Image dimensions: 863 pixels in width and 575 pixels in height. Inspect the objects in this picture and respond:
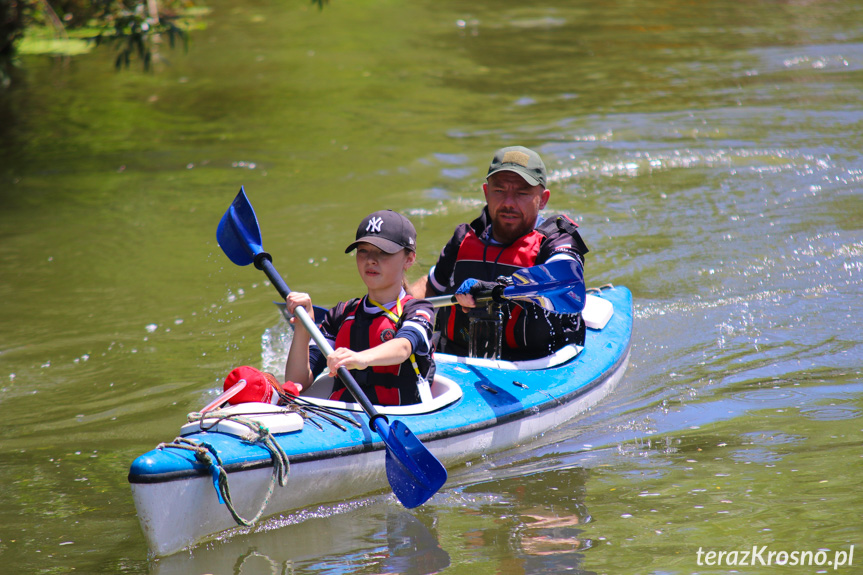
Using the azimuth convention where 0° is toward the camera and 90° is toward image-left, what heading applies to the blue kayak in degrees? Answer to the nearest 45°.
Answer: approximately 45°
